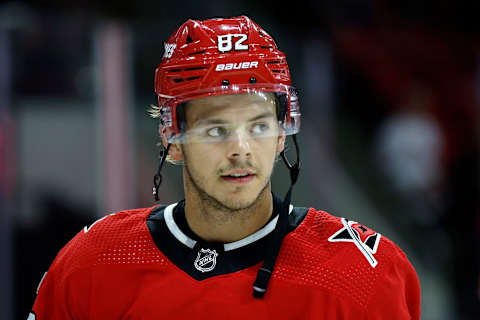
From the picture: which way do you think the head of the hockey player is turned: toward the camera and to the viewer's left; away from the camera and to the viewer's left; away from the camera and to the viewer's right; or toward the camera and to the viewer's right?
toward the camera and to the viewer's right

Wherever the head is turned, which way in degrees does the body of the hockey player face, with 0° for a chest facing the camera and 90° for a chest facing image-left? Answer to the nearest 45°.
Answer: approximately 0°
